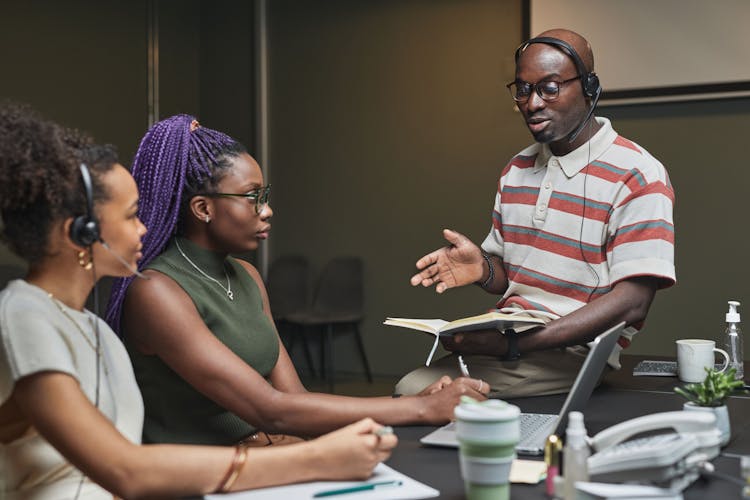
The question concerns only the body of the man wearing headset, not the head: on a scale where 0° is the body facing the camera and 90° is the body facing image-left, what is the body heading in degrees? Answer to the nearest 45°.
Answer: approximately 45°

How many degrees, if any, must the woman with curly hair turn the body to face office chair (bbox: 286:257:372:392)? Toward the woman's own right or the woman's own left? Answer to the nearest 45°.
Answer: approximately 90° to the woman's own left

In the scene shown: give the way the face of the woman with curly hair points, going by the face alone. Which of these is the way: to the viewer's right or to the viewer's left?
to the viewer's right

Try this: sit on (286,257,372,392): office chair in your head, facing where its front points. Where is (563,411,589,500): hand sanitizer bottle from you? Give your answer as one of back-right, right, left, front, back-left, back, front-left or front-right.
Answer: front-left

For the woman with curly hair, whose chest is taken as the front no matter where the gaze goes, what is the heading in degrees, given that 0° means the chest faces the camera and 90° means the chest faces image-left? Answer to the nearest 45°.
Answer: approximately 270°

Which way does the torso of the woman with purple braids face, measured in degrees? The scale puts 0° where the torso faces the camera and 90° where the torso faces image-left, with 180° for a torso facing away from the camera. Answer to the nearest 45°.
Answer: approximately 315°

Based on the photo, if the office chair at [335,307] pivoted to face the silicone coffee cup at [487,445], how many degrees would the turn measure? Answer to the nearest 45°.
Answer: approximately 45° to its left

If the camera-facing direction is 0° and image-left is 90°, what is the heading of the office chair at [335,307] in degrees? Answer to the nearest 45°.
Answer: approximately 45°

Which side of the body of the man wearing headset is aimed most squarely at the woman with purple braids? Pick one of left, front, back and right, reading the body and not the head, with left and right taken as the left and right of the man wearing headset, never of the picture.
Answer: front

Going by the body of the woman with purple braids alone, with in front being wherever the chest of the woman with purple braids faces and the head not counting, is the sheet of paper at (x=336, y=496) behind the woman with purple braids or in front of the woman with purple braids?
in front

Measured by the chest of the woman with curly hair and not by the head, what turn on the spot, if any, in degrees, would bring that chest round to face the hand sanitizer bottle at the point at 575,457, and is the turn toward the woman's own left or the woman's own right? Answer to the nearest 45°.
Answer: approximately 45° to the woman's own right

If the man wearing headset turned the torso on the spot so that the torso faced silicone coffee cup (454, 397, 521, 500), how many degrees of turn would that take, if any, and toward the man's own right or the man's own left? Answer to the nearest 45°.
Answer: approximately 45° to the man's own left
